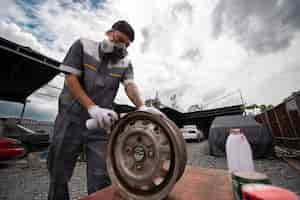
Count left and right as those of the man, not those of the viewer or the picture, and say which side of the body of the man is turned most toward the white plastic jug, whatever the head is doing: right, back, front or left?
front

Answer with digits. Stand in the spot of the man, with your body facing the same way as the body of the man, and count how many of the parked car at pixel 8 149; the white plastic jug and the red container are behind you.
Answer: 1

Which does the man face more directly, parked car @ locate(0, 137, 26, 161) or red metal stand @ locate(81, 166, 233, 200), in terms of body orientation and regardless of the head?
the red metal stand

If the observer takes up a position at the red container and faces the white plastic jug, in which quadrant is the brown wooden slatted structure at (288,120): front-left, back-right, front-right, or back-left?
front-right

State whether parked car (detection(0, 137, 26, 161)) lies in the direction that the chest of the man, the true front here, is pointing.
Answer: no

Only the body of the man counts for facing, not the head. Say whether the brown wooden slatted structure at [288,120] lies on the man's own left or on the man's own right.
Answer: on the man's own left

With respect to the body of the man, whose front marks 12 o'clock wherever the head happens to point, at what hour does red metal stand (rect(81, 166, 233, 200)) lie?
The red metal stand is roughly at 12 o'clock from the man.
